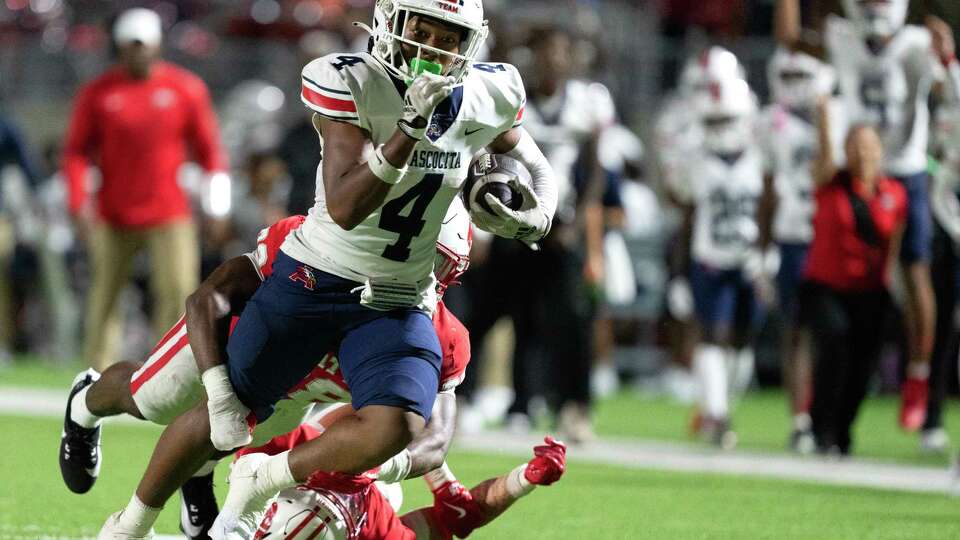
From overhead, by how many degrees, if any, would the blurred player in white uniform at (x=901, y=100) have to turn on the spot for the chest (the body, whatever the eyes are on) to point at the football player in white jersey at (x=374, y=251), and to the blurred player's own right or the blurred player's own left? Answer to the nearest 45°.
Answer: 0° — they already face them

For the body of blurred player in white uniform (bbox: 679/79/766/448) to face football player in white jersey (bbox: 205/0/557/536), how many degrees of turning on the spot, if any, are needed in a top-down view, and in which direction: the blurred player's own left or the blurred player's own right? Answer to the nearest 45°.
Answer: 0° — they already face them

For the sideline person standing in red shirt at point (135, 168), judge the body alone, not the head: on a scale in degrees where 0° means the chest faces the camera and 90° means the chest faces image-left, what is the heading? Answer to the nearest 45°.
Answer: approximately 0°

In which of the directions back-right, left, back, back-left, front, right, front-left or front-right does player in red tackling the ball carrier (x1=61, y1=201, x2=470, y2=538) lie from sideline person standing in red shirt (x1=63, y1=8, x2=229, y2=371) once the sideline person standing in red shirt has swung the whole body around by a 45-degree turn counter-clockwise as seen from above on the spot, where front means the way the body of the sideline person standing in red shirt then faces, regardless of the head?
front-right

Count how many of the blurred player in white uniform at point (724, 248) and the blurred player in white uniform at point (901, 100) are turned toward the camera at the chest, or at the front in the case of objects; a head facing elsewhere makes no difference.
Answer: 2

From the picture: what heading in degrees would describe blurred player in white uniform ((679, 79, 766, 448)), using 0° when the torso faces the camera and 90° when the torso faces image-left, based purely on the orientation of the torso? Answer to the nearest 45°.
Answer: approximately 0°

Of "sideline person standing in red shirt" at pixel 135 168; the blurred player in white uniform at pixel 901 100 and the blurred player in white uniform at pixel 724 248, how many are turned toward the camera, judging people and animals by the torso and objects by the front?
3

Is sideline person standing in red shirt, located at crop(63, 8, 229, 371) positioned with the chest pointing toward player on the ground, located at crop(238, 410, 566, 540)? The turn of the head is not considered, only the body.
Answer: yes
